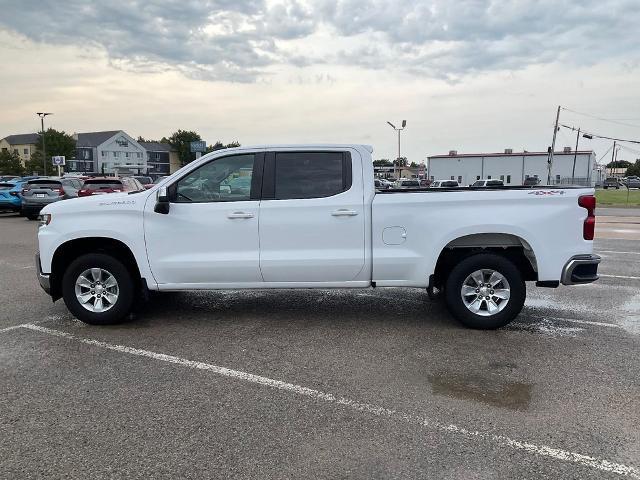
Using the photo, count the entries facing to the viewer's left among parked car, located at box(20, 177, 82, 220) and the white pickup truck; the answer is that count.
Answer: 1

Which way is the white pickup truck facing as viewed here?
to the viewer's left

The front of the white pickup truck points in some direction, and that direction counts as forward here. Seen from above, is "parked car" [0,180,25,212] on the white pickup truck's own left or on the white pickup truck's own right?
on the white pickup truck's own right

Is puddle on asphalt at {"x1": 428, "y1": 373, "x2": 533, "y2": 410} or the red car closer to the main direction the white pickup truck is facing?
the red car

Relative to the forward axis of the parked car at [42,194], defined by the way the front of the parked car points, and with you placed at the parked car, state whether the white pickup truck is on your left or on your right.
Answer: on your right

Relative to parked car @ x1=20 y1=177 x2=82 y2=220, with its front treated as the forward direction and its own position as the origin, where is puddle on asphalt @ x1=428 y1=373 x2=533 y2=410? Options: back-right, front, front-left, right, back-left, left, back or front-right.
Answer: back-right

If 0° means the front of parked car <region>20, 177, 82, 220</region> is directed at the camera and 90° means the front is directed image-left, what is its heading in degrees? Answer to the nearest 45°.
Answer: approximately 225°

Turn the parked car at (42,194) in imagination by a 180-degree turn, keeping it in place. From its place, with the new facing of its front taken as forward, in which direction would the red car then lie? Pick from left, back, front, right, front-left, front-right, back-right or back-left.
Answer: left

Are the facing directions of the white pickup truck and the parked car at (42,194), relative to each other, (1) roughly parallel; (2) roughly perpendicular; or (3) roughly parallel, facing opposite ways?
roughly perpendicular

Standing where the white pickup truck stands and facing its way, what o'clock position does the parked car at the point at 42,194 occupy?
The parked car is roughly at 2 o'clock from the white pickup truck.
